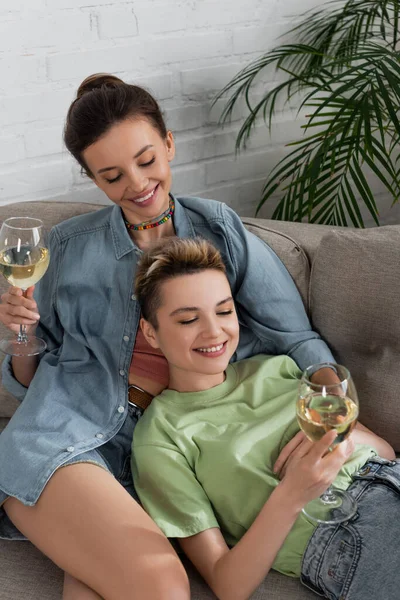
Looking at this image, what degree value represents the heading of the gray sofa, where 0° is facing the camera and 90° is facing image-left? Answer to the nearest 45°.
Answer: approximately 0°

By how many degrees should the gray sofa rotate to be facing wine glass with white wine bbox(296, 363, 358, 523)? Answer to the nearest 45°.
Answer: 0° — it already faces it

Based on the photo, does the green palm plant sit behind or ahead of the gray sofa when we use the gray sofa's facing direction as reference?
behind
